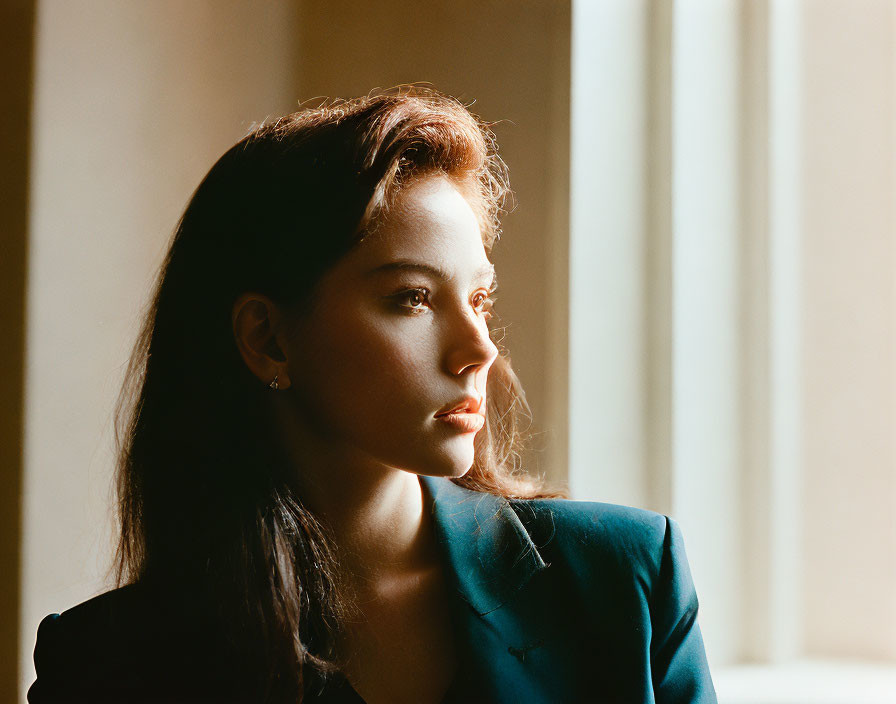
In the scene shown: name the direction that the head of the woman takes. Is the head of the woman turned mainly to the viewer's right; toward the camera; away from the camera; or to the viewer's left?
to the viewer's right

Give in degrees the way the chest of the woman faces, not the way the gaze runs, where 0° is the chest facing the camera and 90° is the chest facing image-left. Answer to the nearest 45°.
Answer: approximately 315°
